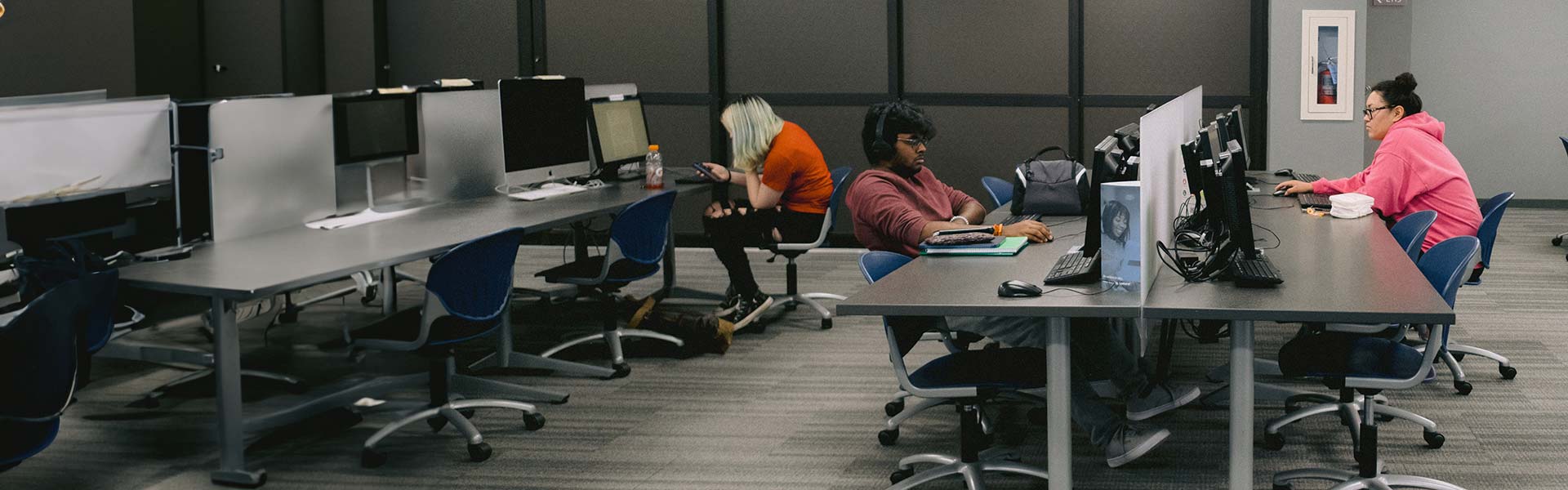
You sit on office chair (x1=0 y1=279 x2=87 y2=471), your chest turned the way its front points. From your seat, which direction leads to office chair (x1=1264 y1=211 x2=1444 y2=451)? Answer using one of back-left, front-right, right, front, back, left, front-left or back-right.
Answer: back-right

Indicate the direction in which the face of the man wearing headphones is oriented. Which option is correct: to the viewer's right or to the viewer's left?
to the viewer's right

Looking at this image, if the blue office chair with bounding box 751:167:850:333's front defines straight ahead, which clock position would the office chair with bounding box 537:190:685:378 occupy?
The office chair is roughly at 10 o'clock from the blue office chair.

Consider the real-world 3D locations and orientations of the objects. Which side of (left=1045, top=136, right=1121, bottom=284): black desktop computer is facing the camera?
left

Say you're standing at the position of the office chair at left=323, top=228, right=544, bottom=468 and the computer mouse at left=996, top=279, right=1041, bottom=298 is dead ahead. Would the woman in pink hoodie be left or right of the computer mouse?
left

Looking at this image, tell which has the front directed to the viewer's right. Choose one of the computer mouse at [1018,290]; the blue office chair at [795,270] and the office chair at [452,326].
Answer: the computer mouse

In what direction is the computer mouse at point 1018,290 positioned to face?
to the viewer's right

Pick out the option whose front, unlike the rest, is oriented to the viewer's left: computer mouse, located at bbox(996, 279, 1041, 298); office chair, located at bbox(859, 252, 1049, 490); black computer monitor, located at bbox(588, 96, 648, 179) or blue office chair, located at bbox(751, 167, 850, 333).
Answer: the blue office chair

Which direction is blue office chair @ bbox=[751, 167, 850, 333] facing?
to the viewer's left

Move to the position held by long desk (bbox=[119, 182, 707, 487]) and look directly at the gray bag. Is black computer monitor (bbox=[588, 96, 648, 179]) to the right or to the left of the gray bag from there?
left

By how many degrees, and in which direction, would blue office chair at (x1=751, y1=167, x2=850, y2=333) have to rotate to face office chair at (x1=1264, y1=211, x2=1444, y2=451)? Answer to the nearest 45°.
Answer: approximately 135° to its left

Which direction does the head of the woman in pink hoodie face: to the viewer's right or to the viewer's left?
to the viewer's left

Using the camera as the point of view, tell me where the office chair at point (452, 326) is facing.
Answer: facing away from the viewer and to the left of the viewer

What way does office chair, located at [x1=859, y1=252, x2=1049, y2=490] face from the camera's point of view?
to the viewer's right

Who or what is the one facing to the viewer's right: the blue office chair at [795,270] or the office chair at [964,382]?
the office chair

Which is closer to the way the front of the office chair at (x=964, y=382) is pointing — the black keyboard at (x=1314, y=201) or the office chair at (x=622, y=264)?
the black keyboard
